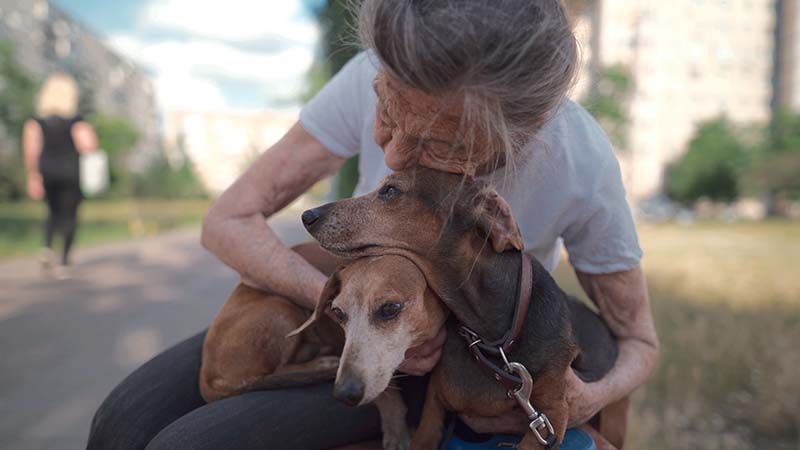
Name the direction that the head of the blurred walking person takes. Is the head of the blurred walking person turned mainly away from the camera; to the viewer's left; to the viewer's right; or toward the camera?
away from the camera

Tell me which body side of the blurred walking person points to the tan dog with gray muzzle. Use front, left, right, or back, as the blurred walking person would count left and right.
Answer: back

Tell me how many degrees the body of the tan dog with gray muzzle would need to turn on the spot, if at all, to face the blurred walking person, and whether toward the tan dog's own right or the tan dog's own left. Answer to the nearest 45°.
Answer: approximately 180°

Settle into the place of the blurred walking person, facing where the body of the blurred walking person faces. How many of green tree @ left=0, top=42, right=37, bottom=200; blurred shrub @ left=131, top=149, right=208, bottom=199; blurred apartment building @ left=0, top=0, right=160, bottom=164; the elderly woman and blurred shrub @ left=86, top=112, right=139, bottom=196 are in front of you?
4

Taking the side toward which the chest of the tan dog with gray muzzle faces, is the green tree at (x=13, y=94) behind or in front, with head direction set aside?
behind

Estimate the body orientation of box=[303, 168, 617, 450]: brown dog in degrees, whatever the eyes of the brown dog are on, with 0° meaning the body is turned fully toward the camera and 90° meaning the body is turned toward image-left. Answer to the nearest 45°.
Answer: approximately 45°

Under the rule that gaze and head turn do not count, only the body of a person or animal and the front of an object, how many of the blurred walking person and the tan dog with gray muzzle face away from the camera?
1

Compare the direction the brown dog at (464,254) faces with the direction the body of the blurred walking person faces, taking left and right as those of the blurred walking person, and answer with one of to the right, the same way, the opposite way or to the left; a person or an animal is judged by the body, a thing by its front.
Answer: to the left

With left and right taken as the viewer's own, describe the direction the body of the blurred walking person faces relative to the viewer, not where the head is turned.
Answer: facing away from the viewer
